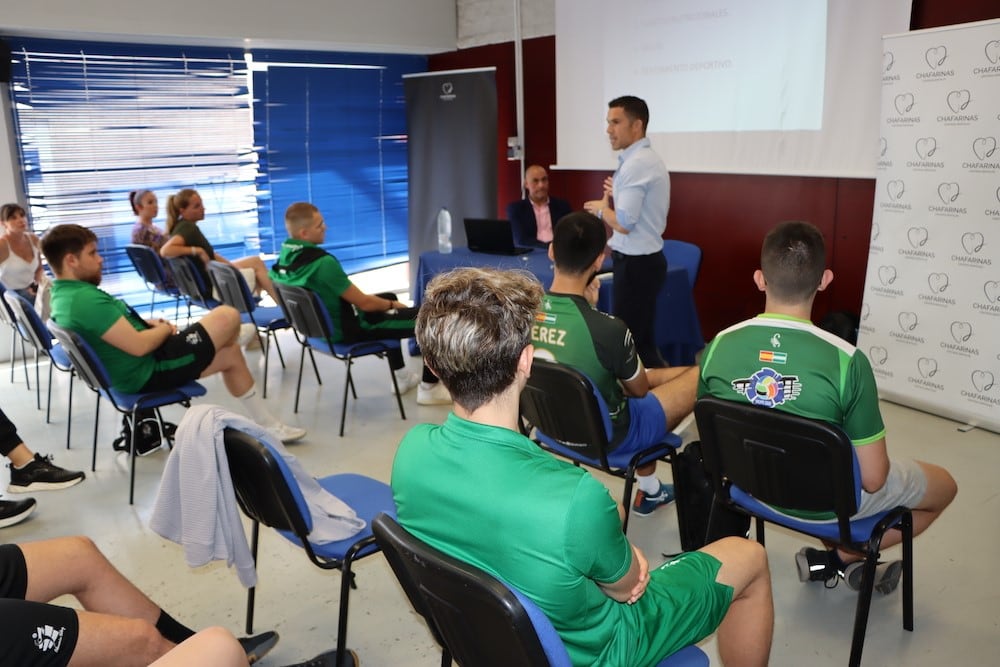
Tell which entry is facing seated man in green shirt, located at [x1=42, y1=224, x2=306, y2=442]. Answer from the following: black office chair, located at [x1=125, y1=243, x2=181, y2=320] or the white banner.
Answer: the white banner

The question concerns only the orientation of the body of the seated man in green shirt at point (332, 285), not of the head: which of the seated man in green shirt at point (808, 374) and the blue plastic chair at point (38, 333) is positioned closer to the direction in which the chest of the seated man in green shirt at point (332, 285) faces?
the seated man in green shirt

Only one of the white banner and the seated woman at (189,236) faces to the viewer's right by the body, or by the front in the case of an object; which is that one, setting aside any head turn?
the seated woman

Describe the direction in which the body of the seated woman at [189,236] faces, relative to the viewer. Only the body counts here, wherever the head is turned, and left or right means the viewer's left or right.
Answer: facing to the right of the viewer

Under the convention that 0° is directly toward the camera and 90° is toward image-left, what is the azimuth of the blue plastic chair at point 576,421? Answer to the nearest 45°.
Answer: approximately 225°

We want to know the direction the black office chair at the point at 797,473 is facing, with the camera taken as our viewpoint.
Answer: facing away from the viewer and to the right of the viewer

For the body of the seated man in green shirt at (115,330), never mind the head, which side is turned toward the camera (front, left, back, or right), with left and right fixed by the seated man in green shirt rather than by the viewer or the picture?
right

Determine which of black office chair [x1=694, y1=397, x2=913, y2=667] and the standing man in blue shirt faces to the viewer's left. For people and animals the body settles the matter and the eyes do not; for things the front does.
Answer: the standing man in blue shirt

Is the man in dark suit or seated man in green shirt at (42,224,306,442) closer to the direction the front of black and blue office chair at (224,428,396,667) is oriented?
the man in dark suit

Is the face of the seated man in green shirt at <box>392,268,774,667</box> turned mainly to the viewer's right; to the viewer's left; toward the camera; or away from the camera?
away from the camera

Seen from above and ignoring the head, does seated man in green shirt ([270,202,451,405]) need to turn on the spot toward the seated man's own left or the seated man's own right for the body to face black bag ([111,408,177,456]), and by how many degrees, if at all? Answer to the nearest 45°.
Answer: approximately 180°
